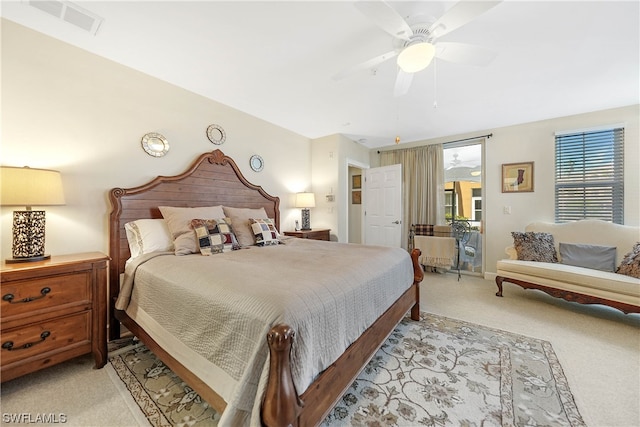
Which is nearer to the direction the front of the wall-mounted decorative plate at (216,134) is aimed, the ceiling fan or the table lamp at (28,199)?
the ceiling fan

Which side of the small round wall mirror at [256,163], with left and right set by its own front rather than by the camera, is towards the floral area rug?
front

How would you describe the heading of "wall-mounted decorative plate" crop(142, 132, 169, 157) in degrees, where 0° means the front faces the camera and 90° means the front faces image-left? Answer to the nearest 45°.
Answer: approximately 315°

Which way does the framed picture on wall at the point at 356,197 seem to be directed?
toward the camera

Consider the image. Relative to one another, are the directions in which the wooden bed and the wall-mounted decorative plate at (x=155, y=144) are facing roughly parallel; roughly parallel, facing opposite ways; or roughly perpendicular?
roughly parallel

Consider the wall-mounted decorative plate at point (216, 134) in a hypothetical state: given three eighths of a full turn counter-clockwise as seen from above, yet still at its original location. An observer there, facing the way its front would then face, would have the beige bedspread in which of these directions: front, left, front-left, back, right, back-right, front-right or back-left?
back

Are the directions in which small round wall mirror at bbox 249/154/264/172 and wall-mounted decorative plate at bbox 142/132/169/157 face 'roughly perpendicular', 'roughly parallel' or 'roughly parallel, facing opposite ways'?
roughly parallel

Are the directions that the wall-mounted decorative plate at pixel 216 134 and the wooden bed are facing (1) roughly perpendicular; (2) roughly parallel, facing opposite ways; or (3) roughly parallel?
roughly parallel

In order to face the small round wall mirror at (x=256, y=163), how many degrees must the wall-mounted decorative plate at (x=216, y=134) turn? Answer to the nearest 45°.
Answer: approximately 90° to its left

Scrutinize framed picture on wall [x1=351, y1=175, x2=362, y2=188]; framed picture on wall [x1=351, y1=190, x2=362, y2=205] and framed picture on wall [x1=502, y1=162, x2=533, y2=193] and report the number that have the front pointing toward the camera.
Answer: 3

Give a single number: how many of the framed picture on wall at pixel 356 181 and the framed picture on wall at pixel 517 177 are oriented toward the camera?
2

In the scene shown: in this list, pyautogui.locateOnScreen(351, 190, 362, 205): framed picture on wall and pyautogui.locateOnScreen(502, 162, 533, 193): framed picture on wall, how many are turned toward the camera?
2

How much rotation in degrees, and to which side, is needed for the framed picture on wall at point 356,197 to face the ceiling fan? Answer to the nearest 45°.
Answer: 0° — it already faces it

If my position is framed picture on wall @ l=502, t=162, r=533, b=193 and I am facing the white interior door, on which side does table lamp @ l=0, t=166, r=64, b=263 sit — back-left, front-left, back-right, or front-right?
front-left

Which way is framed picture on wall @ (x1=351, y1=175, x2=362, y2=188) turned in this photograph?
toward the camera

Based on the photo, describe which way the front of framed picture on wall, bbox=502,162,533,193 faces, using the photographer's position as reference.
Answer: facing the viewer

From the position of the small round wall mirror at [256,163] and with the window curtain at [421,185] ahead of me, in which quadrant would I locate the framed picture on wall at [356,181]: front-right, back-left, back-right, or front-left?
front-left
